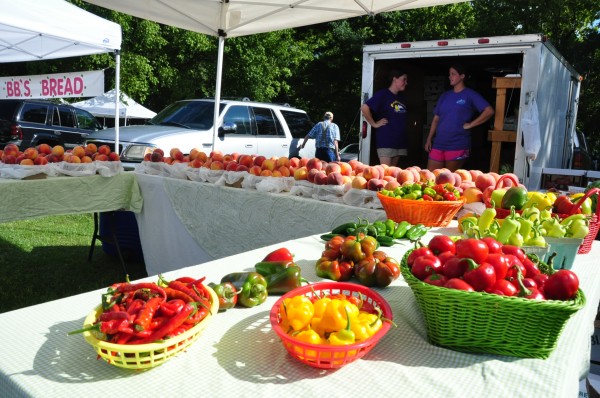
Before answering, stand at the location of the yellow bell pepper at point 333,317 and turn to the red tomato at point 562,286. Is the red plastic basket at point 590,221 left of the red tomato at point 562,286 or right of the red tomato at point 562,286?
left

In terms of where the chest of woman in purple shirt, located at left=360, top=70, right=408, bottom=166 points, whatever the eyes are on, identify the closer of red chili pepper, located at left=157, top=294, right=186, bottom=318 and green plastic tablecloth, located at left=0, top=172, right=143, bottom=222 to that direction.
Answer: the red chili pepper

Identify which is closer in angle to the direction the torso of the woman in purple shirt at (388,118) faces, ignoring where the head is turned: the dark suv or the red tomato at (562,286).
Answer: the red tomato

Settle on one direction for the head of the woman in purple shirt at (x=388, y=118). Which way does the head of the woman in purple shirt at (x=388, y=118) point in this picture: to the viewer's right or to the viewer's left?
to the viewer's right

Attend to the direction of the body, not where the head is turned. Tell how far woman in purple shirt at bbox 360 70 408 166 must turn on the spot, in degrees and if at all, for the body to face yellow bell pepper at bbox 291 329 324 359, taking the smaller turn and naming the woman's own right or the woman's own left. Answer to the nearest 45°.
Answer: approximately 45° to the woman's own right

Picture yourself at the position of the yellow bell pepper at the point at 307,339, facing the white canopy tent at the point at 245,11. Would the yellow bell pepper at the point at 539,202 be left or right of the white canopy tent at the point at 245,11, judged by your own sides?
right

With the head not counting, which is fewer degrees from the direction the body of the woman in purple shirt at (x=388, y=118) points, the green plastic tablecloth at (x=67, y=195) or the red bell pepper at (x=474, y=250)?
the red bell pepper
